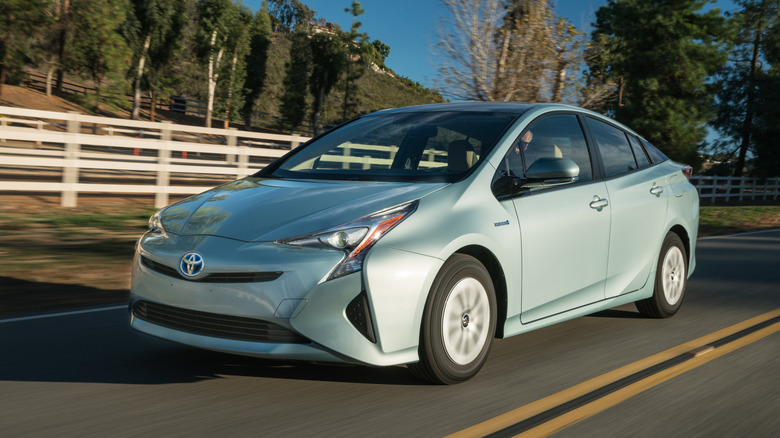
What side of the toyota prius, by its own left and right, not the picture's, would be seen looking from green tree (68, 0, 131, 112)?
right

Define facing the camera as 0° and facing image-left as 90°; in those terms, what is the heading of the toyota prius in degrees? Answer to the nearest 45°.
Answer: approximately 45°

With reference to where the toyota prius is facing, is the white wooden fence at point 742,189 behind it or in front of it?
behind

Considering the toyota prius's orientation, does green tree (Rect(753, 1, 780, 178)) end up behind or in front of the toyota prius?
behind
